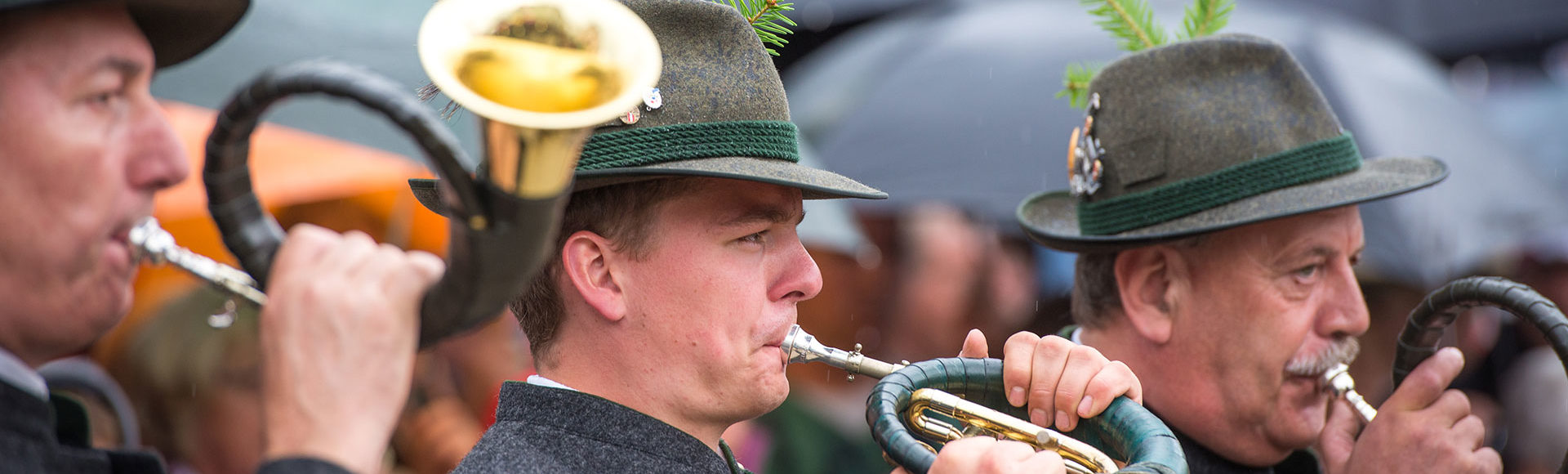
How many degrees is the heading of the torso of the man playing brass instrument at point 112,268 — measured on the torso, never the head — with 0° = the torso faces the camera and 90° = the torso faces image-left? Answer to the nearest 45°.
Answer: approximately 270°

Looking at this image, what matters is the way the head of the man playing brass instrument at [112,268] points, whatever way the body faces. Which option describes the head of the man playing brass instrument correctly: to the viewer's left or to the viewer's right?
to the viewer's right

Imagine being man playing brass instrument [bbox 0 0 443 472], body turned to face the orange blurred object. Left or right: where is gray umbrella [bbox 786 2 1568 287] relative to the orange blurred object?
right

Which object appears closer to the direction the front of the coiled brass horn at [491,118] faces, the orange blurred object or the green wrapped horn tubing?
the green wrapped horn tubing

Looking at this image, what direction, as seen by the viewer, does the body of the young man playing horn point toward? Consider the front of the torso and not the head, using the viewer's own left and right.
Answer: facing to the right of the viewer

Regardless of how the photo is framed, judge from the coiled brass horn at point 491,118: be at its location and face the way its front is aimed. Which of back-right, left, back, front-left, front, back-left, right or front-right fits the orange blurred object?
back

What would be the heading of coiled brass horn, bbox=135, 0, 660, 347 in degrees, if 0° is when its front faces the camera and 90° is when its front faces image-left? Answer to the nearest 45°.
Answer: approximately 0°

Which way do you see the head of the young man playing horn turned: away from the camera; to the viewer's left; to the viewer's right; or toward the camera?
to the viewer's right

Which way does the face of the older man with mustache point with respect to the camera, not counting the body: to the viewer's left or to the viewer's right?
to the viewer's right

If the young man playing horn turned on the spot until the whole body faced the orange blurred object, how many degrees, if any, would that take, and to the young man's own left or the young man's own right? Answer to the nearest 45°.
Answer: approximately 135° to the young man's own left

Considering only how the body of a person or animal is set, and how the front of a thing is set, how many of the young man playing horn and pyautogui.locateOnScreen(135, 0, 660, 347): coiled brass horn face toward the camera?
1
